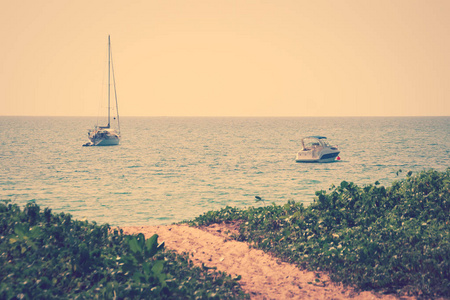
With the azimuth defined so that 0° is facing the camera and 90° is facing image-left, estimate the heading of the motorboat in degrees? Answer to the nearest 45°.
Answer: approximately 225°
